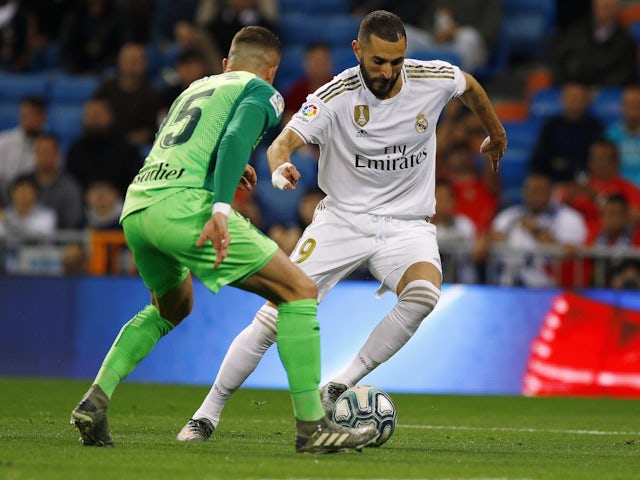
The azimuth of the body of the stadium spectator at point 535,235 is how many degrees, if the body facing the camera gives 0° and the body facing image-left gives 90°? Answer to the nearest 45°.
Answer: approximately 0°

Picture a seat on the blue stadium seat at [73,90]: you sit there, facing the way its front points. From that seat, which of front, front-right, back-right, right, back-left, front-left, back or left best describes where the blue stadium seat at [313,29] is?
left

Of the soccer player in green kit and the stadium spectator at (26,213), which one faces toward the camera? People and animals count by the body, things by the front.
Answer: the stadium spectator

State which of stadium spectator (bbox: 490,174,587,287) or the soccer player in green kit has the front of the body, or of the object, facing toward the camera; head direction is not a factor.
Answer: the stadium spectator

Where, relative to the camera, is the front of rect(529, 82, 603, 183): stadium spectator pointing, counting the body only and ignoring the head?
toward the camera

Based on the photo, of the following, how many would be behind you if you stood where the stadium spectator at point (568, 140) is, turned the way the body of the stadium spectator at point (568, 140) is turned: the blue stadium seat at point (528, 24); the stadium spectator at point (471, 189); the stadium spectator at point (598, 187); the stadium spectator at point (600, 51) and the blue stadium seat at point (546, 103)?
3

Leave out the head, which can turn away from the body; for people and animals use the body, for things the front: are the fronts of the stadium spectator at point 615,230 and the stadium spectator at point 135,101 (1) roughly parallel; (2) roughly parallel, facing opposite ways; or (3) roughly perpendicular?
roughly parallel

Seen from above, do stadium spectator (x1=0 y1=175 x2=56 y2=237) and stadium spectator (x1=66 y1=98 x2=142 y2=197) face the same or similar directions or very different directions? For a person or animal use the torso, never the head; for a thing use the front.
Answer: same or similar directions

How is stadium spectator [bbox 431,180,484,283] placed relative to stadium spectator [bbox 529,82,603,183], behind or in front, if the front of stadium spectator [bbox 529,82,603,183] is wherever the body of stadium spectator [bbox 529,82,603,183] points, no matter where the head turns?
in front

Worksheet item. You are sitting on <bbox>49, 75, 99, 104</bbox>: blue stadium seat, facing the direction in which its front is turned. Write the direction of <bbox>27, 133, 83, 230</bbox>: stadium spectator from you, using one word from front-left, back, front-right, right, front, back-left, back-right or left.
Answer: front

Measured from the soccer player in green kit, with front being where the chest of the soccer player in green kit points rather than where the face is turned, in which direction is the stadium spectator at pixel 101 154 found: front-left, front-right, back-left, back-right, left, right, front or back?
front-left

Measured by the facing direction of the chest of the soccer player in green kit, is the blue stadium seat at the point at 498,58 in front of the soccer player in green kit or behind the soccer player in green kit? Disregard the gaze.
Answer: in front

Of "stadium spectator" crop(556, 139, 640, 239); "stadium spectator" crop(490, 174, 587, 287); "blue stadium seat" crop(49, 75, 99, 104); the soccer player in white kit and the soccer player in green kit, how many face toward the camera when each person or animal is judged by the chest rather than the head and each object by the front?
4

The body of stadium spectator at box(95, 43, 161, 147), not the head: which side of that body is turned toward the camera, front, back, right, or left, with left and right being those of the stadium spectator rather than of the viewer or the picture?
front

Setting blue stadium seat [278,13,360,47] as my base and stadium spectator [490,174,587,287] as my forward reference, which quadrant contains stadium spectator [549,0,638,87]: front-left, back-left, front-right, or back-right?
front-left

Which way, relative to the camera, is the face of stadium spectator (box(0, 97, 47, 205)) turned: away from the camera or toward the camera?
toward the camera

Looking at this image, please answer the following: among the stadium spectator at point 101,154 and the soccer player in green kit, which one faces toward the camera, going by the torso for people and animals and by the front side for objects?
the stadium spectator

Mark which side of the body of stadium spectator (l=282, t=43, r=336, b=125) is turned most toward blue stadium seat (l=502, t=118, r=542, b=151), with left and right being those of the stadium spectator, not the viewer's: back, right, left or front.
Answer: left

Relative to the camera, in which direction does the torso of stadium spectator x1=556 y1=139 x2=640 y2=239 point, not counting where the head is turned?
toward the camera
